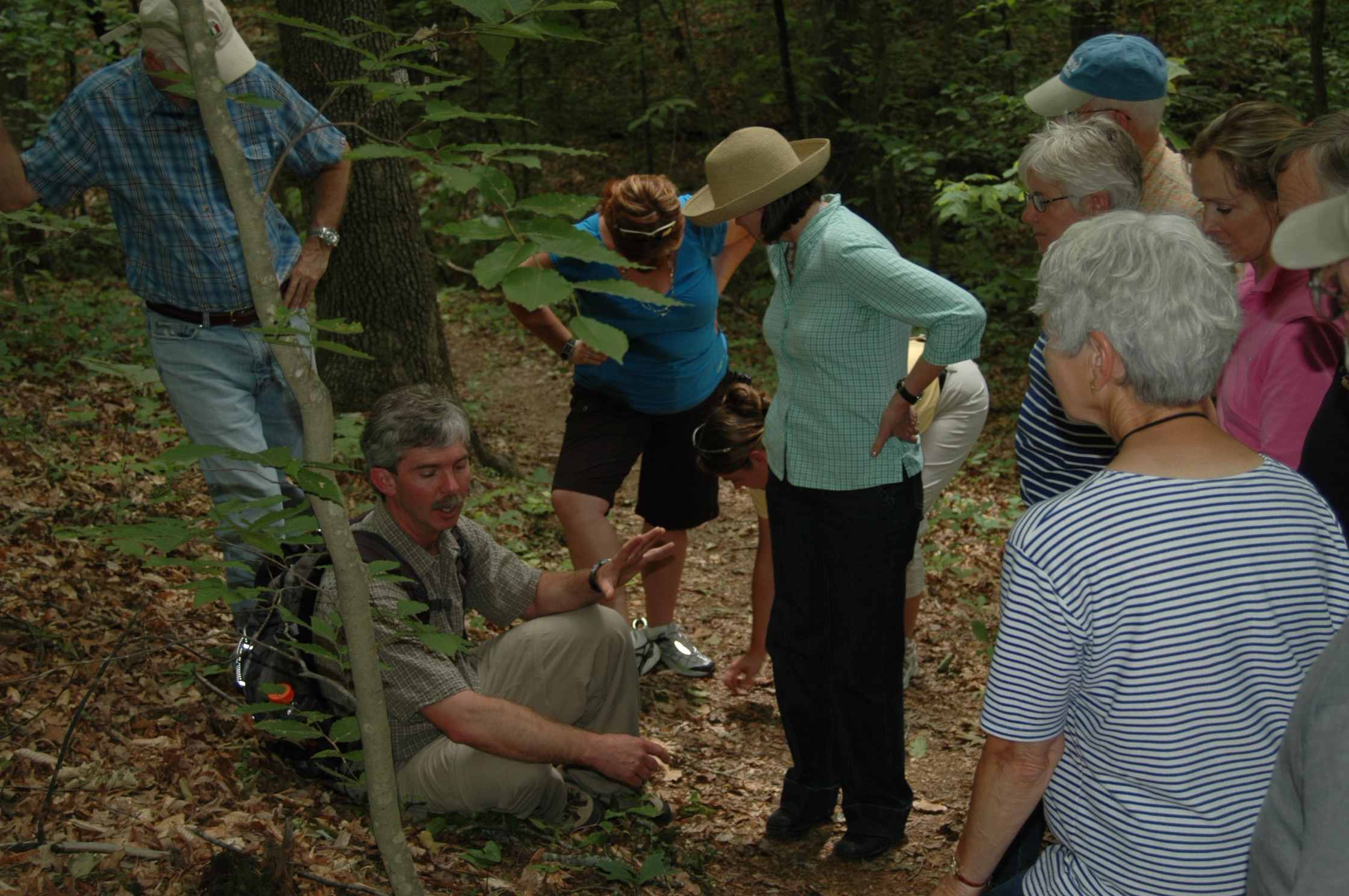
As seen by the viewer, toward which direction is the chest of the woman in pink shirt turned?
to the viewer's left

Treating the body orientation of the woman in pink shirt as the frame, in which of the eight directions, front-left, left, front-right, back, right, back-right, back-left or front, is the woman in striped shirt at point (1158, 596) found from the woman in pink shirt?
left

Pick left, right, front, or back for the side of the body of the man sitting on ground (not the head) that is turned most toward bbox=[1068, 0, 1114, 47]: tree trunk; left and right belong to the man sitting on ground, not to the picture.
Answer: left

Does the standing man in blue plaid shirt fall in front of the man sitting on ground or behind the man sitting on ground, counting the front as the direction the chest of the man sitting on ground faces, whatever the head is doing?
behind

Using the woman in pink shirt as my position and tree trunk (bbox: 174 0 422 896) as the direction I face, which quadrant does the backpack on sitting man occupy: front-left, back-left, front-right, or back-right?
front-right

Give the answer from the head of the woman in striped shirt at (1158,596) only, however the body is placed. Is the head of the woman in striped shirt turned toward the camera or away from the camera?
away from the camera

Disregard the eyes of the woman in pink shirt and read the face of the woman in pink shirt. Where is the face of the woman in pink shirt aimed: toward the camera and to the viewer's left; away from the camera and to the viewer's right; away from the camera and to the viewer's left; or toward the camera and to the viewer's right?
toward the camera and to the viewer's left

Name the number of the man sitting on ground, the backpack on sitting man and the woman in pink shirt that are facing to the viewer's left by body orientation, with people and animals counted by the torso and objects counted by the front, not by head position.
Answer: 2

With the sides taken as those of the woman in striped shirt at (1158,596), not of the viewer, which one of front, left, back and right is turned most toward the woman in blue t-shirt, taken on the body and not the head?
front

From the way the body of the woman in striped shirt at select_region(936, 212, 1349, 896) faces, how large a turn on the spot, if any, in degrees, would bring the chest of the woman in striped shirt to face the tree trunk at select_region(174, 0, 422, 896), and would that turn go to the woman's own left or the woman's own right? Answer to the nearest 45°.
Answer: approximately 45° to the woman's own left

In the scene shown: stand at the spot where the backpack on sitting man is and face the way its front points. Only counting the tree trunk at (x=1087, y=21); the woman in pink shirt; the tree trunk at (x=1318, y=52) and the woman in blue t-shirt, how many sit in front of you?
0

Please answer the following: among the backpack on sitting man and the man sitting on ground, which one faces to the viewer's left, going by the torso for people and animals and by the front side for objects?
the backpack on sitting man

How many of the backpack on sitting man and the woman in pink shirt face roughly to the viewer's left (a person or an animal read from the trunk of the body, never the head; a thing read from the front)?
2

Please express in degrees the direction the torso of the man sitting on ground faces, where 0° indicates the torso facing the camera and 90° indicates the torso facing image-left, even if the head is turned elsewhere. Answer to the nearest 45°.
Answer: approximately 315°

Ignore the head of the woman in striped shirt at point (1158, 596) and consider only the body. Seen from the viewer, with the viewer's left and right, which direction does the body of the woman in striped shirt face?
facing away from the viewer and to the left of the viewer

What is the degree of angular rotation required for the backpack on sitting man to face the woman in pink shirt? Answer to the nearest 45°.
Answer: approximately 180°
